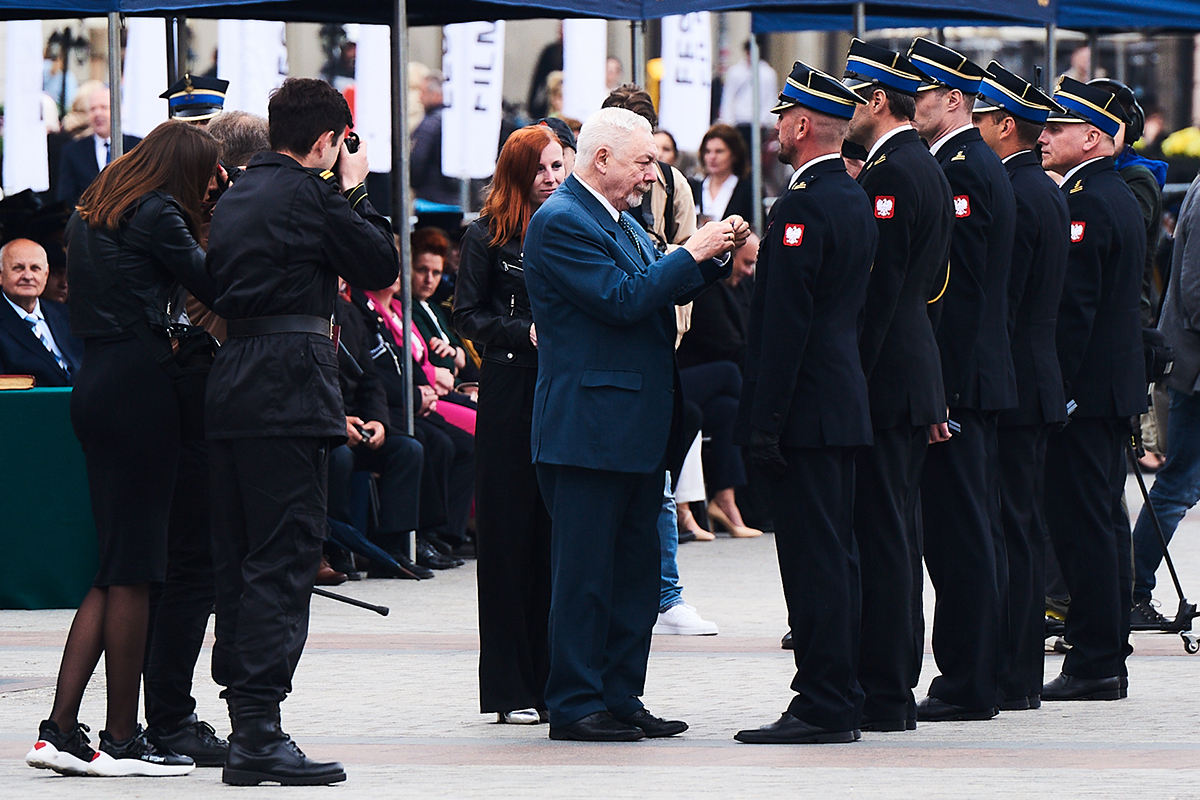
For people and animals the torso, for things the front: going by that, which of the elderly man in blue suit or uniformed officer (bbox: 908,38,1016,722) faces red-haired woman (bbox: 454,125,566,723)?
the uniformed officer

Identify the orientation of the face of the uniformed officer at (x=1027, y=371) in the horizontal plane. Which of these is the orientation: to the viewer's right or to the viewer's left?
to the viewer's left

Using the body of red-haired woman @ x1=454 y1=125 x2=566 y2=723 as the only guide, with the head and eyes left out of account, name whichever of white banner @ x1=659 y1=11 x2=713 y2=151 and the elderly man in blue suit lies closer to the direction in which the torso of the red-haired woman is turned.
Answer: the elderly man in blue suit

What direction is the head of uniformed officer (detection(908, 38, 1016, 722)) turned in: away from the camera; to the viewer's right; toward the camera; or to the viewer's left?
to the viewer's left

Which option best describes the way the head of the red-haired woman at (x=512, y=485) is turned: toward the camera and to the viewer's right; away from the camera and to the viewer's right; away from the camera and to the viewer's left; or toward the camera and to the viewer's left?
toward the camera and to the viewer's right

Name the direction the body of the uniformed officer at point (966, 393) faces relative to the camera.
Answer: to the viewer's left

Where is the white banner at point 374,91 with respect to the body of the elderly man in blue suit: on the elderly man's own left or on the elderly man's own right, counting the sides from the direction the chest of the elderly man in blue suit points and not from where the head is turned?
on the elderly man's own left

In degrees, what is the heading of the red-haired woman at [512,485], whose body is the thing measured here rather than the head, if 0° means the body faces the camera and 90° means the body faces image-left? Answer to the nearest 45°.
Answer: approximately 315°

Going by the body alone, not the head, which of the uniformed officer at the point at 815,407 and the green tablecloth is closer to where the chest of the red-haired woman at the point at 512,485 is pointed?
the uniformed officer

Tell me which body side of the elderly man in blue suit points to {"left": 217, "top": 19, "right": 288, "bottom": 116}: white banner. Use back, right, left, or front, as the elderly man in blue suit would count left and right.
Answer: left

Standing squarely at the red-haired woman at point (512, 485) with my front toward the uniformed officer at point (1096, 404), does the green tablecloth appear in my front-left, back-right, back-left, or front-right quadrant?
back-left

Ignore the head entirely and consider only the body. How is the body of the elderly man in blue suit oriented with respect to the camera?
to the viewer's right

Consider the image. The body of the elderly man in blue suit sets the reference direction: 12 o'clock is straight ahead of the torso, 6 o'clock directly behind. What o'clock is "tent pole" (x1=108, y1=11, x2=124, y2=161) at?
The tent pole is roughly at 8 o'clock from the elderly man in blue suit.

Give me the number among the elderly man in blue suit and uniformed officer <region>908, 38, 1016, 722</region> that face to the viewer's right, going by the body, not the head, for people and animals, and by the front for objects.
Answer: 1

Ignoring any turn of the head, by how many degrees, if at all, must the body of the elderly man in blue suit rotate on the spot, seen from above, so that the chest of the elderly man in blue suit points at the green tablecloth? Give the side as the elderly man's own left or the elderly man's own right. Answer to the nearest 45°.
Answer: approximately 135° to the elderly man's own left

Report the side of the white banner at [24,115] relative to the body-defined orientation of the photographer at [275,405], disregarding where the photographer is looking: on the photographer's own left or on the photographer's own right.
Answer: on the photographer's own left

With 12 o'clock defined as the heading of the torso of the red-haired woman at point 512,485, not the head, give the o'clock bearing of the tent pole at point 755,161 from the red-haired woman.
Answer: The tent pole is roughly at 8 o'clock from the red-haired woman.
